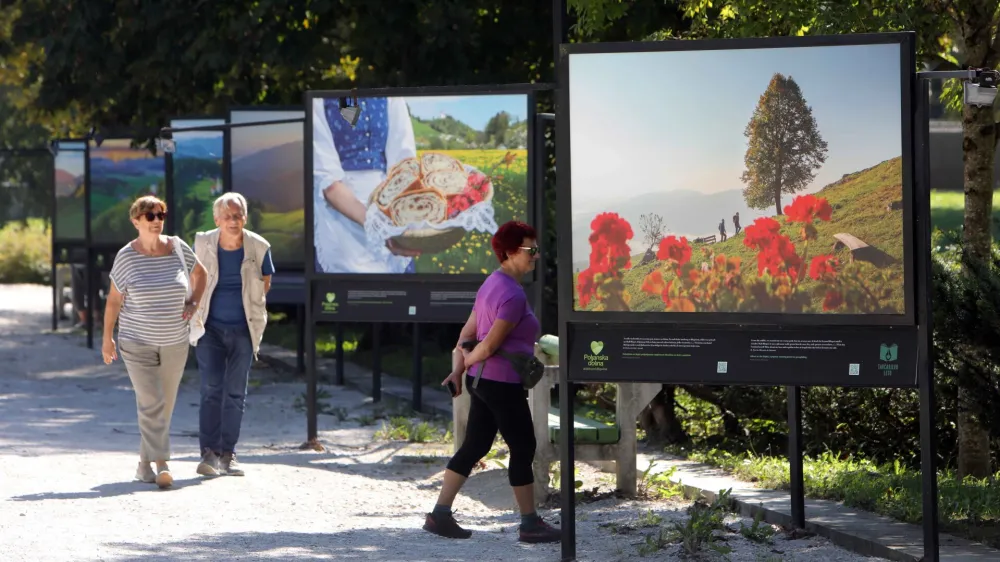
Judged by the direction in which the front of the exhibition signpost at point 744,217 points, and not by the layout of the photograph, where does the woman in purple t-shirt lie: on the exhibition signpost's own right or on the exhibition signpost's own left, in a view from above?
on the exhibition signpost's own right

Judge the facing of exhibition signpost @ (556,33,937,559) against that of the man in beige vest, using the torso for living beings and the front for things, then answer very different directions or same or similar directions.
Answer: same or similar directions

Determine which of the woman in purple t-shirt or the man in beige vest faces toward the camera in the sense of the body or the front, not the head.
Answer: the man in beige vest

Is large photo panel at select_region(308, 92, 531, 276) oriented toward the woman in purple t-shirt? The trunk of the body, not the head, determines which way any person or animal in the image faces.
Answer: yes

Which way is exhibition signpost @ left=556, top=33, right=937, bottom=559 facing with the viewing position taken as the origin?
facing the viewer

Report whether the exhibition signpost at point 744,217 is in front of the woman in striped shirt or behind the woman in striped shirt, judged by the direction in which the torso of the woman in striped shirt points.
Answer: in front

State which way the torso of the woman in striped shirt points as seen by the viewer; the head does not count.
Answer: toward the camera

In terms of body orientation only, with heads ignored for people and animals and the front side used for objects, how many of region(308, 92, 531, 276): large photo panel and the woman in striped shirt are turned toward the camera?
2

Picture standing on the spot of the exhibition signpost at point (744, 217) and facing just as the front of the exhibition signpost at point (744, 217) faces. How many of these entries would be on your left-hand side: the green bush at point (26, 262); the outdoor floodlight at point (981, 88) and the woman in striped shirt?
1

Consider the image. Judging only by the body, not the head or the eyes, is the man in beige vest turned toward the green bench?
no

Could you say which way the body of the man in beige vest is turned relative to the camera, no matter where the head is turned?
toward the camera

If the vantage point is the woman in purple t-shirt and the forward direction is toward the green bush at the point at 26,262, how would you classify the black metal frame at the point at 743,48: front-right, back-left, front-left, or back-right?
back-right
